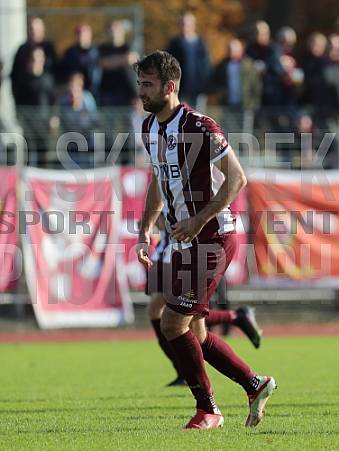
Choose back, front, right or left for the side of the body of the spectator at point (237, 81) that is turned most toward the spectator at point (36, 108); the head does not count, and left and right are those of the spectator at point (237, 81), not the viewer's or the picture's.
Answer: right

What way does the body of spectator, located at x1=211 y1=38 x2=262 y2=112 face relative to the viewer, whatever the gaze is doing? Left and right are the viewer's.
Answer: facing the viewer

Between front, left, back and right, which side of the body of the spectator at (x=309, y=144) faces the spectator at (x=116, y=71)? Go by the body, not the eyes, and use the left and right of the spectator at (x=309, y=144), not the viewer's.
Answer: right

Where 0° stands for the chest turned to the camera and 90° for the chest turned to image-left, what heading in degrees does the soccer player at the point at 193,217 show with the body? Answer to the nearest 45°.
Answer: approximately 45°

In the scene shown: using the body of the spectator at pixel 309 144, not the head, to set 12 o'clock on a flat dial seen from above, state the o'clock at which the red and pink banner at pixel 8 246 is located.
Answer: The red and pink banner is roughly at 2 o'clock from the spectator.

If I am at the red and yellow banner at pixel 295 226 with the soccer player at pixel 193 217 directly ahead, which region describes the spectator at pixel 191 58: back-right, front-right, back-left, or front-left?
back-right

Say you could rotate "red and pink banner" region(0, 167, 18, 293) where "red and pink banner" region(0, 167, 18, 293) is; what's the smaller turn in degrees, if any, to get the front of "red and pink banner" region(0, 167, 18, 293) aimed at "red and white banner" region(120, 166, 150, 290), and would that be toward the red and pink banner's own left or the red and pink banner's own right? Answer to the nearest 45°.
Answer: approximately 90° to the red and pink banner's own left

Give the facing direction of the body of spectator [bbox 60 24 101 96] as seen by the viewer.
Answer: toward the camera

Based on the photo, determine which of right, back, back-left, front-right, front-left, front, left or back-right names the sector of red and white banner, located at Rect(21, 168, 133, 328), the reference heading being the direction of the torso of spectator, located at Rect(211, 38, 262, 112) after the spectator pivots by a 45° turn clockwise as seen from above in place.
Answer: front

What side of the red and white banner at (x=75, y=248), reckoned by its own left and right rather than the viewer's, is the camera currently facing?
front
